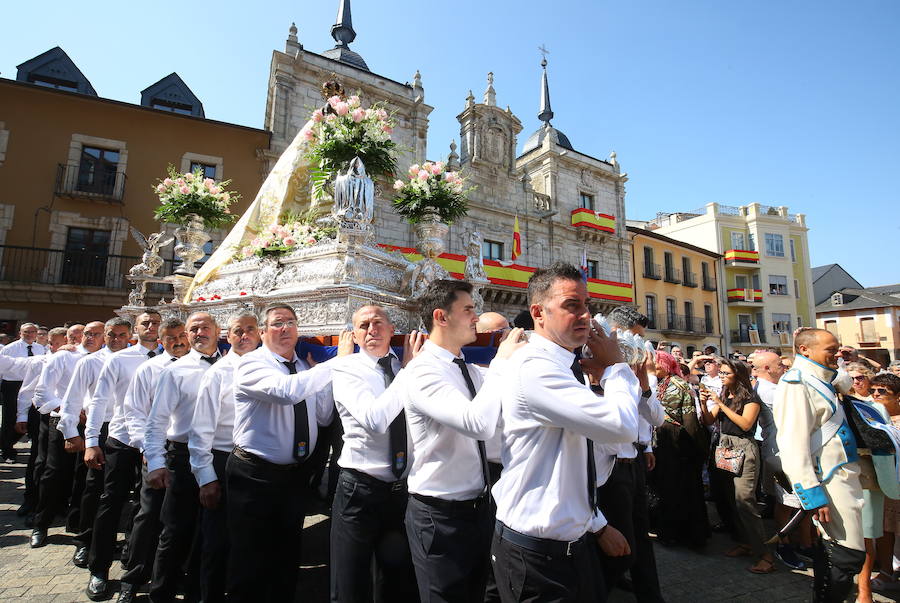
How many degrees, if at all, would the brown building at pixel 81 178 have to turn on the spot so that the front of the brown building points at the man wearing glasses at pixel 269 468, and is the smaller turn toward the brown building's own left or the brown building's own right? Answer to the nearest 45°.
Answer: approximately 45° to the brown building's own right

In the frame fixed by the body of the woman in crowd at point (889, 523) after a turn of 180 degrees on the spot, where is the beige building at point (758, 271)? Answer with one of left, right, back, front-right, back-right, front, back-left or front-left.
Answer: front-left

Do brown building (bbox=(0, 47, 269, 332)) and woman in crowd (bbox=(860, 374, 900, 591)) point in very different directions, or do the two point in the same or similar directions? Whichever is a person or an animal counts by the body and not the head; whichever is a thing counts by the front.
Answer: very different directions

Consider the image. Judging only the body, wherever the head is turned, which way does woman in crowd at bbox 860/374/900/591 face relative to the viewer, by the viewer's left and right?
facing the viewer and to the left of the viewer

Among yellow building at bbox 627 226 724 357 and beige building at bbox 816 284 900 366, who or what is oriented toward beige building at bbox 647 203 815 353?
beige building at bbox 816 284 900 366

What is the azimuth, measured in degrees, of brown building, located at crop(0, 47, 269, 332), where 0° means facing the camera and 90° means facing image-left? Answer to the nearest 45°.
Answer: approximately 315°

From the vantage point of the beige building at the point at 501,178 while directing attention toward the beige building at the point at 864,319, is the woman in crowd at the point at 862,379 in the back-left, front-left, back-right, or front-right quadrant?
back-right

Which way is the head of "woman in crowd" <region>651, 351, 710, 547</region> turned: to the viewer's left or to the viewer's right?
to the viewer's left

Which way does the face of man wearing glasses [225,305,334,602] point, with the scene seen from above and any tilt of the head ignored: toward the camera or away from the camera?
toward the camera

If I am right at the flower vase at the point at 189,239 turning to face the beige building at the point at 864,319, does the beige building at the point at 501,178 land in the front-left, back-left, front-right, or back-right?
front-left

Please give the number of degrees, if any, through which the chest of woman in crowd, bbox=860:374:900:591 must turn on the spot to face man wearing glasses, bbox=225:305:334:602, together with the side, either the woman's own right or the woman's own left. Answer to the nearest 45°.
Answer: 0° — they already face them

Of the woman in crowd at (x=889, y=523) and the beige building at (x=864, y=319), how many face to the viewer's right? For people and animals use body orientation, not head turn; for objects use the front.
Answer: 0

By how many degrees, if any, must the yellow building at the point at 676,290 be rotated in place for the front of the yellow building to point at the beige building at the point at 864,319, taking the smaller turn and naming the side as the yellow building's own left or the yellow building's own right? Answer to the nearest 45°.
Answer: approximately 90° to the yellow building's own left

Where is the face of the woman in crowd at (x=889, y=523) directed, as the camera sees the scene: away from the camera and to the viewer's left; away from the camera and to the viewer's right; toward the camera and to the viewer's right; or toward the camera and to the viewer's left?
toward the camera and to the viewer's left

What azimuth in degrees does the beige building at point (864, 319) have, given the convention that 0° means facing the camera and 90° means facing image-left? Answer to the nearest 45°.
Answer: approximately 45°
